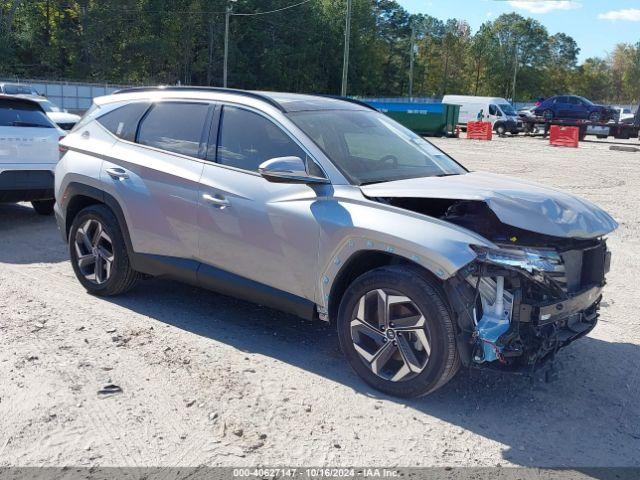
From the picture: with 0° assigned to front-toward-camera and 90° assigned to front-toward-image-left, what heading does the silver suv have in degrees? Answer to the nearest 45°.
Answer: approximately 315°

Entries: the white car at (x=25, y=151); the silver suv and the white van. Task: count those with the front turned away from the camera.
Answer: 1

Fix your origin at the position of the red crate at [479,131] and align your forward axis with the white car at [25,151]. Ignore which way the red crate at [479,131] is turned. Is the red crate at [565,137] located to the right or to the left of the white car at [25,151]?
left

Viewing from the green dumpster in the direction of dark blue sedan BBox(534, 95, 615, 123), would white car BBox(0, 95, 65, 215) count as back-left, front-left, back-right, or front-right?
back-right

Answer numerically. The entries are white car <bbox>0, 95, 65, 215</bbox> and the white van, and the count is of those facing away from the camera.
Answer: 1

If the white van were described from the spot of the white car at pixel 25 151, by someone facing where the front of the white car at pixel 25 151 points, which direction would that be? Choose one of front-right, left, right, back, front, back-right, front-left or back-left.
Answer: front-right

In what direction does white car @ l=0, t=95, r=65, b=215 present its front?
away from the camera

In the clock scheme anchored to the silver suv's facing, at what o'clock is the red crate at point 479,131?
The red crate is roughly at 8 o'clock from the silver suv.

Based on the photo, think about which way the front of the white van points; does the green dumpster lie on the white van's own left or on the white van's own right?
on the white van's own right

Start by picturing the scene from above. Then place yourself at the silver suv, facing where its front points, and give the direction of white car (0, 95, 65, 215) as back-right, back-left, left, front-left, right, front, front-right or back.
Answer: back

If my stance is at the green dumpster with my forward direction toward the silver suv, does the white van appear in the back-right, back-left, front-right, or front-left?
back-left

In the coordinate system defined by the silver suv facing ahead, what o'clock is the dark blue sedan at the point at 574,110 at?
The dark blue sedan is roughly at 8 o'clock from the silver suv.

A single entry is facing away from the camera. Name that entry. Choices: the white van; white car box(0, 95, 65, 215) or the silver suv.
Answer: the white car

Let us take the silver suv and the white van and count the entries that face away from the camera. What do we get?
0

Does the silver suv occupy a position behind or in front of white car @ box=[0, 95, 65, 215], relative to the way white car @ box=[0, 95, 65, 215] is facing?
behind

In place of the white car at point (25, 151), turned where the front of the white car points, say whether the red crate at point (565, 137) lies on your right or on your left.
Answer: on your right
